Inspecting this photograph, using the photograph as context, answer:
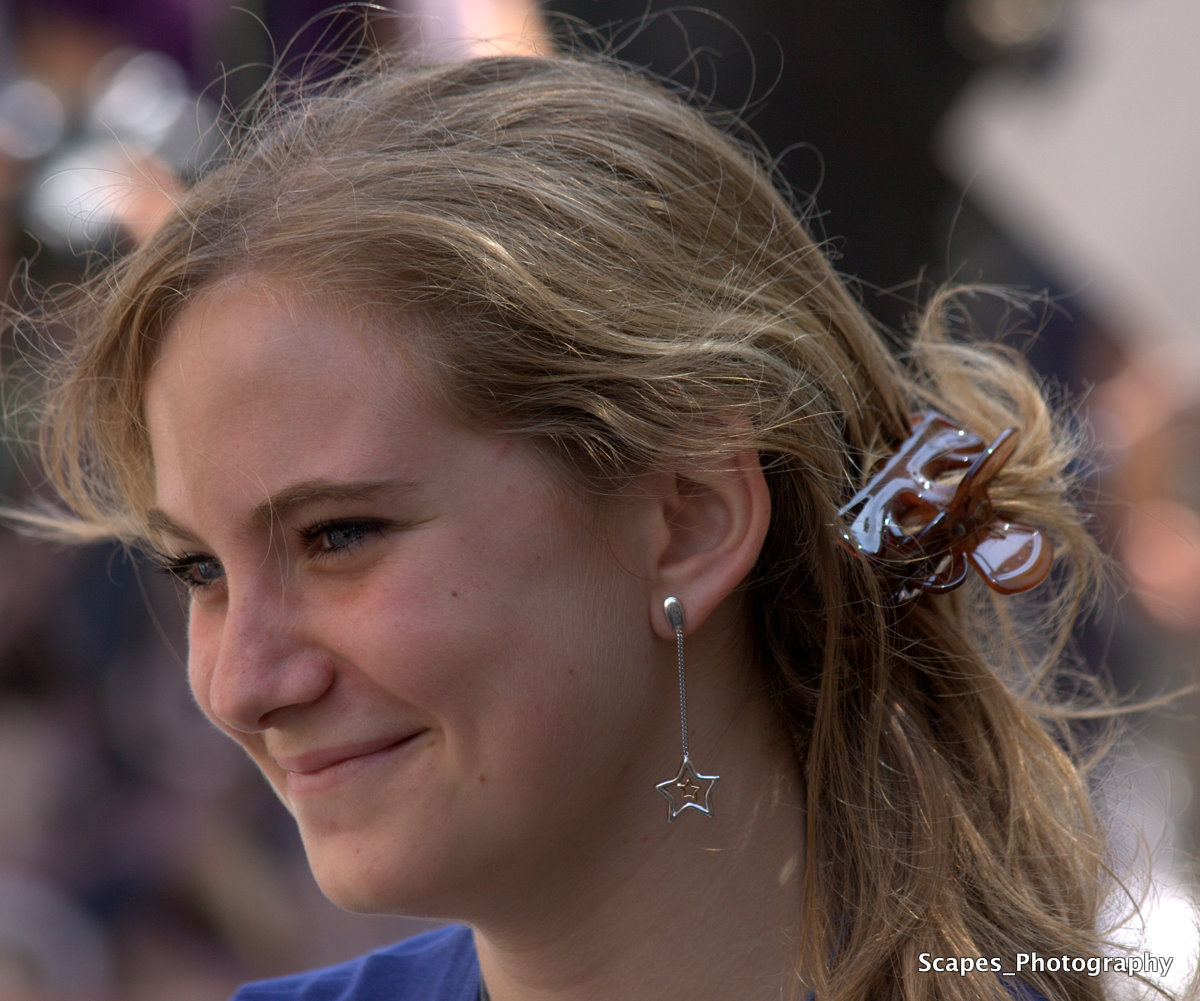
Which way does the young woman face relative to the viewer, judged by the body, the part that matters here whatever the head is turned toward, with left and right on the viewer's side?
facing the viewer and to the left of the viewer
